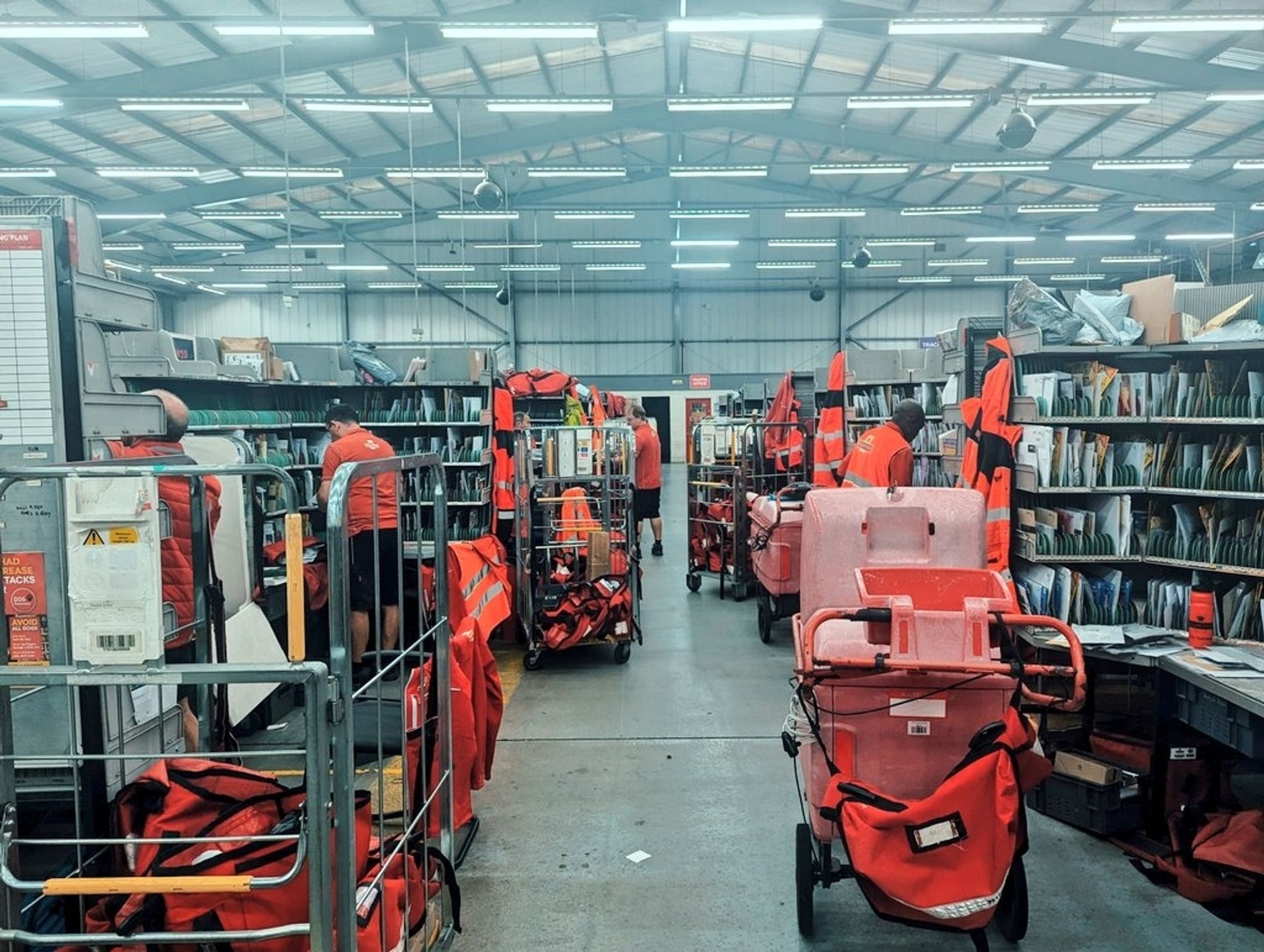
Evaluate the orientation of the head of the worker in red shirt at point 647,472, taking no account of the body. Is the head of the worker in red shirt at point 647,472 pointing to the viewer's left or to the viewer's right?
to the viewer's left

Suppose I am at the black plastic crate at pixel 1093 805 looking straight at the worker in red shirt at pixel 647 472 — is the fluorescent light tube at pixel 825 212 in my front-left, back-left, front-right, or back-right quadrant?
front-right

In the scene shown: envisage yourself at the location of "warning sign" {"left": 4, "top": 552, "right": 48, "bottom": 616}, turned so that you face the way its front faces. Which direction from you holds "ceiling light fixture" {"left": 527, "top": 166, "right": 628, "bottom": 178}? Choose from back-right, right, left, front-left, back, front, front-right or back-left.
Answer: back-left

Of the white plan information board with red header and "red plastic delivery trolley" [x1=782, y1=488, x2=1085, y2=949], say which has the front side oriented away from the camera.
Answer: the red plastic delivery trolley

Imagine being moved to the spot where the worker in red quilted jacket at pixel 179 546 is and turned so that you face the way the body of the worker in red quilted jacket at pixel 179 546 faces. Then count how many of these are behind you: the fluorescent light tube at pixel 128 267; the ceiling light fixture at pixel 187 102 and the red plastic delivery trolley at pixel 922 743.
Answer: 1

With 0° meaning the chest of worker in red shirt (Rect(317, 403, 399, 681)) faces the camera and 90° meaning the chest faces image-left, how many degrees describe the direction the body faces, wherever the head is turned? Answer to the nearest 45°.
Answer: approximately 135°

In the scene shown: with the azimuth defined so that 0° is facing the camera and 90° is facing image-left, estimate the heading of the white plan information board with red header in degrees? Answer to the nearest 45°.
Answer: approximately 0°

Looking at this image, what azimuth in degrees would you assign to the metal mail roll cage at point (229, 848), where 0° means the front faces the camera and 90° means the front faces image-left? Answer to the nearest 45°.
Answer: approximately 0°

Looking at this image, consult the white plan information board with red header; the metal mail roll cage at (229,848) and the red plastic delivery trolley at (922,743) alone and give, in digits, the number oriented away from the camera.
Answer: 1

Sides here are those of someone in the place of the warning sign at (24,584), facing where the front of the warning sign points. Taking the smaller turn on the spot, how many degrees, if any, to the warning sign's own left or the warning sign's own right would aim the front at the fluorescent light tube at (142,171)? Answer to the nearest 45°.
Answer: approximately 180°

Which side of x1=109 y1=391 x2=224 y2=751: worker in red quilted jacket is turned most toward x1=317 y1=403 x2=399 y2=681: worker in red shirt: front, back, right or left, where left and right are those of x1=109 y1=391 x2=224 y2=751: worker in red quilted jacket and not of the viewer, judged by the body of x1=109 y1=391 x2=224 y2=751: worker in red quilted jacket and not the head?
right

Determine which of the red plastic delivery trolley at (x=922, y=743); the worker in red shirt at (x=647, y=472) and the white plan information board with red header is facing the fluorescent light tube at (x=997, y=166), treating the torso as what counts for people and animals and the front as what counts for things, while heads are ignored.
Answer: the red plastic delivery trolley
